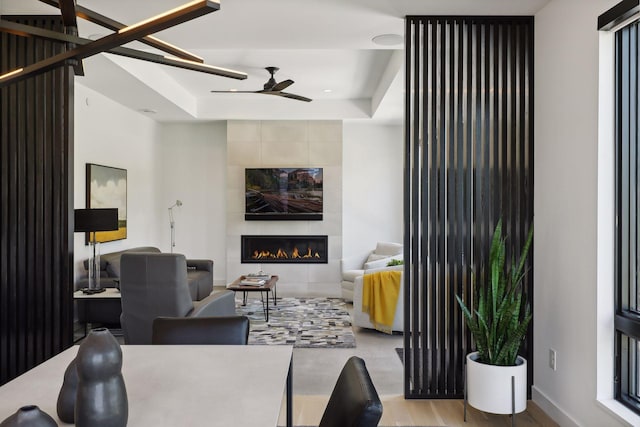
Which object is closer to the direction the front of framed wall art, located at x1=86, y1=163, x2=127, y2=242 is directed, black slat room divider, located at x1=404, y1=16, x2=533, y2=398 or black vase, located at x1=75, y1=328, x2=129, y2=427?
the black slat room divider

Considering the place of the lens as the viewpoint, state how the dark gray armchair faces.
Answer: facing away from the viewer and to the right of the viewer

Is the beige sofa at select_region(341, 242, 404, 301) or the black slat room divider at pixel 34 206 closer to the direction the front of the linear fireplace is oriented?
the black slat room divider

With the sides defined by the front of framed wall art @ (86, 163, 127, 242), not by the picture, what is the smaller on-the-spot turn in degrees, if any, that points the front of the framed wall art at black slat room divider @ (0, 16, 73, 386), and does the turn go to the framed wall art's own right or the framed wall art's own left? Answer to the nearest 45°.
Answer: approximately 45° to the framed wall art's own right

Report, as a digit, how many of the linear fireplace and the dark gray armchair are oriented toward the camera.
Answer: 1

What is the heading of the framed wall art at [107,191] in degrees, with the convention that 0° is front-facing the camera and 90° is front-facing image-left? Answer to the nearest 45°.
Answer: approximately 315°

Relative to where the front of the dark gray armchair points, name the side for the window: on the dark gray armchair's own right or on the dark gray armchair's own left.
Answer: on the dark gray armchair's own right
